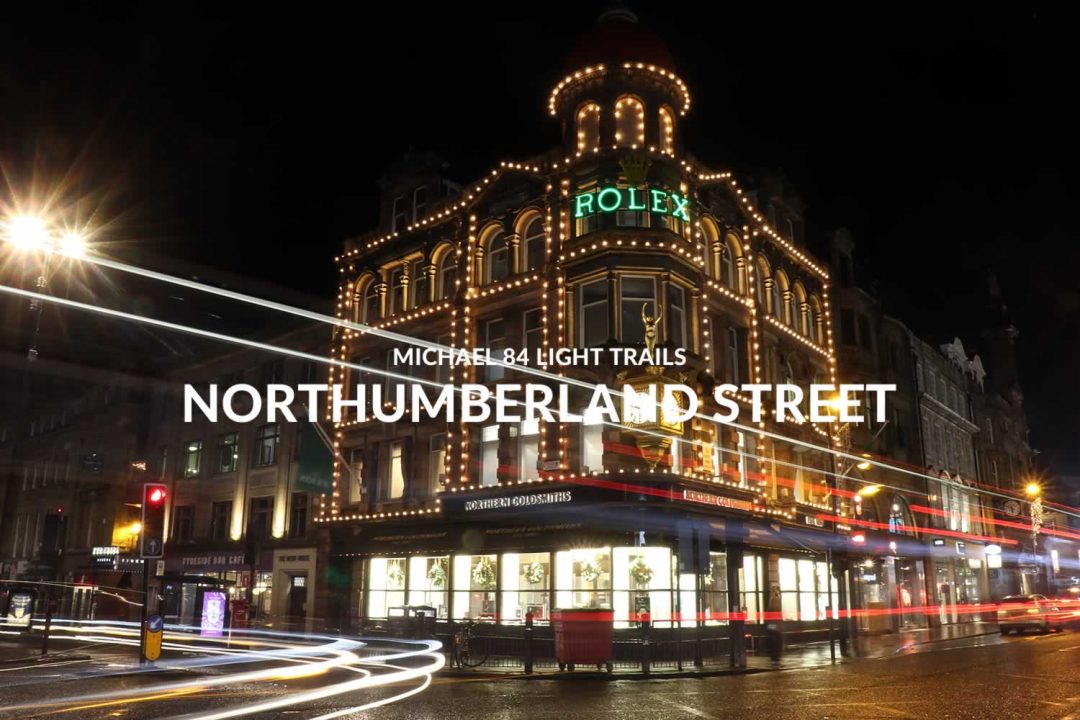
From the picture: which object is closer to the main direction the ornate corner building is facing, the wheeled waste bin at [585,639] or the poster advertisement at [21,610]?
the wheeled waste bin

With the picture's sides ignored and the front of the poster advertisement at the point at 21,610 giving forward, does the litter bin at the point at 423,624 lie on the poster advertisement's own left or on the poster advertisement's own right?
on the poster advertisement's own left

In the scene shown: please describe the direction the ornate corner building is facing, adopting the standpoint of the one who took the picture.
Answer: facing the viewer

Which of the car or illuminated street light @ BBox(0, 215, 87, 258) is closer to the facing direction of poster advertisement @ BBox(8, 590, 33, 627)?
the illuminated street light

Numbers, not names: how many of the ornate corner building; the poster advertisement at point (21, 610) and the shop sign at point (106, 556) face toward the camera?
3

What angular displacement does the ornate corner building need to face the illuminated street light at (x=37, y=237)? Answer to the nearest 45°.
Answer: approximately 45° to its right

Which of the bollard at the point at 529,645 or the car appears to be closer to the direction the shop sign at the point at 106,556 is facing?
the bollard

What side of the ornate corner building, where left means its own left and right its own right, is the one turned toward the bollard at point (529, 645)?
front

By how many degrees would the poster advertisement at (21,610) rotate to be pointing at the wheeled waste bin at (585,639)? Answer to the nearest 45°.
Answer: approximately 45° to its left

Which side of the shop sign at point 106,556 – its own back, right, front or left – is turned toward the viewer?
front

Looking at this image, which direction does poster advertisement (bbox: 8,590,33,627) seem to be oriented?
toward the camera
